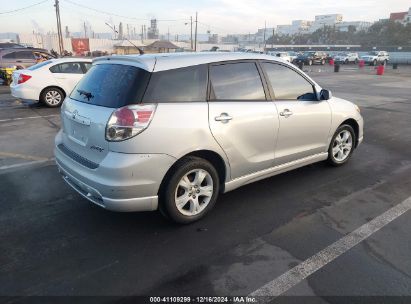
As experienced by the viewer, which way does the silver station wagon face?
facing away from the viewer and to the right of the viewer

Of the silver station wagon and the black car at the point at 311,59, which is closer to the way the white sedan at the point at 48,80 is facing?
the black car

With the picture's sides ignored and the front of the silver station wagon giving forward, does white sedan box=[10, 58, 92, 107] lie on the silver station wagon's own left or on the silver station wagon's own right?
on the silver station wagon's own left

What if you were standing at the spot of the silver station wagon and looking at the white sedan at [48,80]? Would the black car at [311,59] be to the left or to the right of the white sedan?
right

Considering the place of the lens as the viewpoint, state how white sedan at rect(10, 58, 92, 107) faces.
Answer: facing to the right of the viewer

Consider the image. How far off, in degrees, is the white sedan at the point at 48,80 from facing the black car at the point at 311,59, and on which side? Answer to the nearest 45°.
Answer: approximately 45° to its left

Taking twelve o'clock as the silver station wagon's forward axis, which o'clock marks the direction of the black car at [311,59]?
The black car is roughly at 11 o'clock from the silver station wagon.
